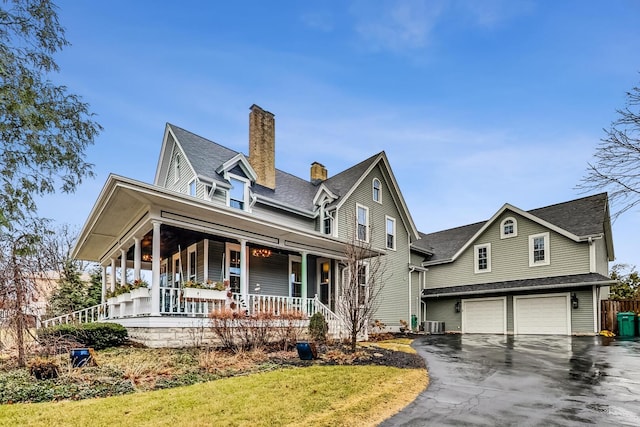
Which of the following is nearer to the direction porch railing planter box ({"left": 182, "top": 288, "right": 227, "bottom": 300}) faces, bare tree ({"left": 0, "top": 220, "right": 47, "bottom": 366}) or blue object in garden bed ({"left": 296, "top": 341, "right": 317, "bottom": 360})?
the blue object in garden bed

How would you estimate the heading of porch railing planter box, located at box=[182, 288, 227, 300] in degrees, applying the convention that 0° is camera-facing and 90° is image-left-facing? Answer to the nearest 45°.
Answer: approximately 315°

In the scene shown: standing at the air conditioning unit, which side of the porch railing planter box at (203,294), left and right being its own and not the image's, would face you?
left

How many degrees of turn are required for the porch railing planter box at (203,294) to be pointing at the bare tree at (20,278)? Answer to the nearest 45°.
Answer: approximately 90° to its right

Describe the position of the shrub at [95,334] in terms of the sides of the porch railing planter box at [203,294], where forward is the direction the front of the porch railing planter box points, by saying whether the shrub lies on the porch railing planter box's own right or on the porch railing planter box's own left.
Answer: on the porch railing planter box's own right
